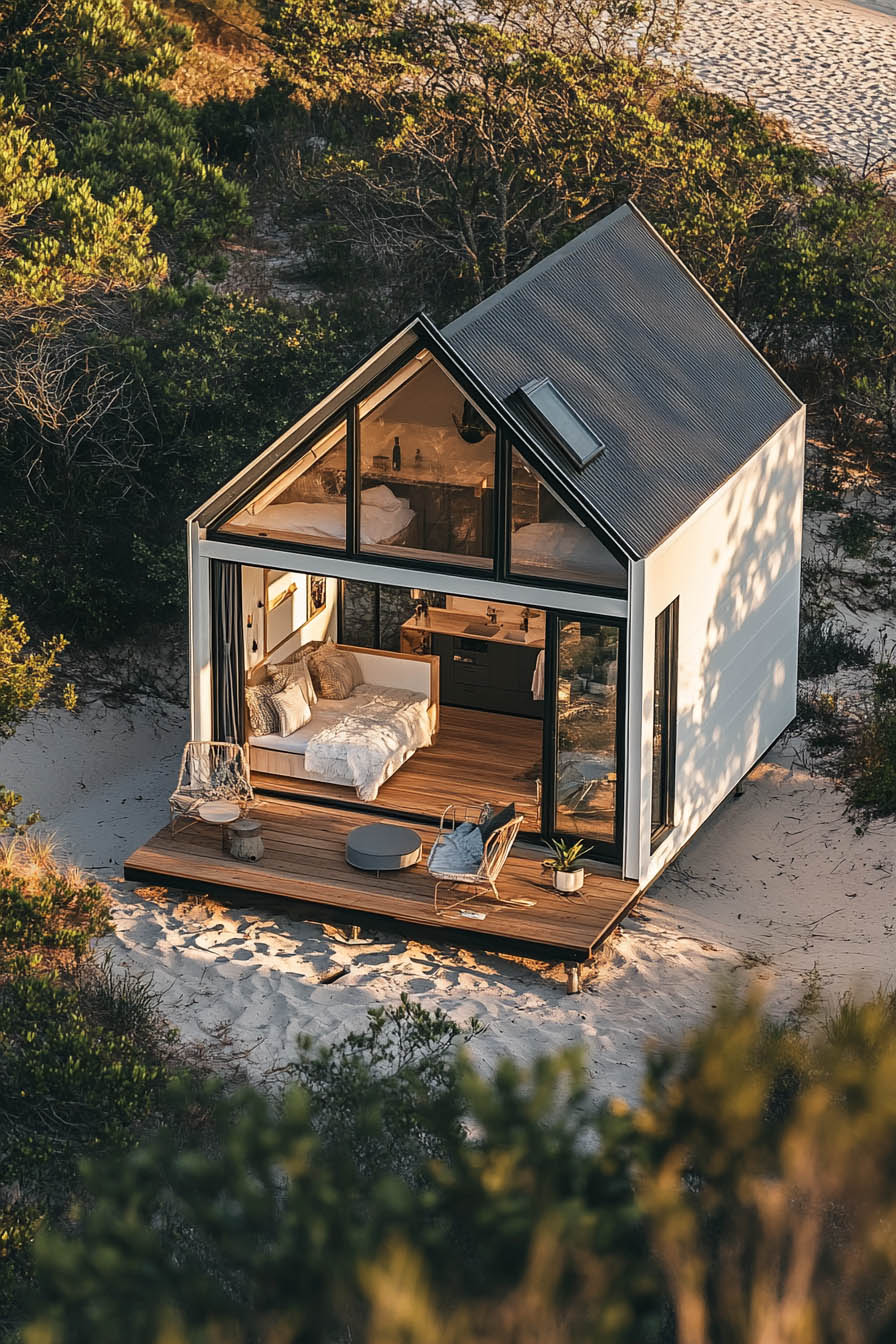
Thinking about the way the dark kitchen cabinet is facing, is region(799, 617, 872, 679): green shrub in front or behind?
behind

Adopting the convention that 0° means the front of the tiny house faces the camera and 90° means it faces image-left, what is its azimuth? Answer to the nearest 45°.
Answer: approximately 45°

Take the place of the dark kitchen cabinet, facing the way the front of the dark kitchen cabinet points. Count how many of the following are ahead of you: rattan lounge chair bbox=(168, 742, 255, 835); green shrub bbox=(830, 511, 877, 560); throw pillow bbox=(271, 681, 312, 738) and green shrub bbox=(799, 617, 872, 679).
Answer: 2

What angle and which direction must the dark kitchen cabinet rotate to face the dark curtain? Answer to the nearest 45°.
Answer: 0° — it already faces it

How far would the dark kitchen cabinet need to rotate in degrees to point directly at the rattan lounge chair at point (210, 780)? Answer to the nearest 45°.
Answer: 0° — it already faces it

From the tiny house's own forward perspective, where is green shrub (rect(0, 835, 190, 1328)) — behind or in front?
in front

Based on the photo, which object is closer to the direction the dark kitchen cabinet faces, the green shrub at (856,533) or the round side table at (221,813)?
the round side table

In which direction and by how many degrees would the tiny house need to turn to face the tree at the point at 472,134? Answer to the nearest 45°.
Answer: approximately 135° to its right

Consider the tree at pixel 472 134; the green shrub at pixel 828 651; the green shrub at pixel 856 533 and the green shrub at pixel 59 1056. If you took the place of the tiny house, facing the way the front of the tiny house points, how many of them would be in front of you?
1

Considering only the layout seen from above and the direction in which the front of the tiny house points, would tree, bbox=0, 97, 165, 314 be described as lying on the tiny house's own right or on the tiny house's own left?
on the tiny house's own right

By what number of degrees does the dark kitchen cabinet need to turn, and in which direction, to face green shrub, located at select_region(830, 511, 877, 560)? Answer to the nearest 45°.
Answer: approximately 180°
